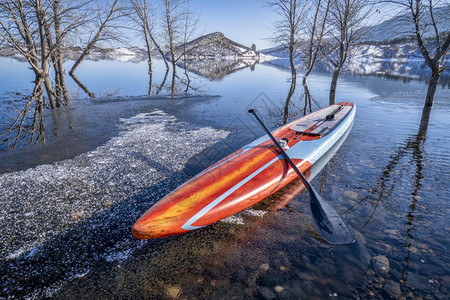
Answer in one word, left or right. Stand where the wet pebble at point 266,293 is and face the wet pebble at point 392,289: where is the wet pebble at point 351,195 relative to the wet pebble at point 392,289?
left

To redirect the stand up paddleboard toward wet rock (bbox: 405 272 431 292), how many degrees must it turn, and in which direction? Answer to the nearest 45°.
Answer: approximately 90° to its left

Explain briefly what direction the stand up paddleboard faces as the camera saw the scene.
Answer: facing the viewer and to the left of the viewer

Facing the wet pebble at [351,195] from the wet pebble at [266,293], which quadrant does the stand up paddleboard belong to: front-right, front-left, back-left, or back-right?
front-left

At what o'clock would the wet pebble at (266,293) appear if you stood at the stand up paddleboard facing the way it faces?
The wet pebble is roughly at 10 o'clock from the stand up paddleboard.

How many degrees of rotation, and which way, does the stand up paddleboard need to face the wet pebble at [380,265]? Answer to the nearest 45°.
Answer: approximately 90° to its left
